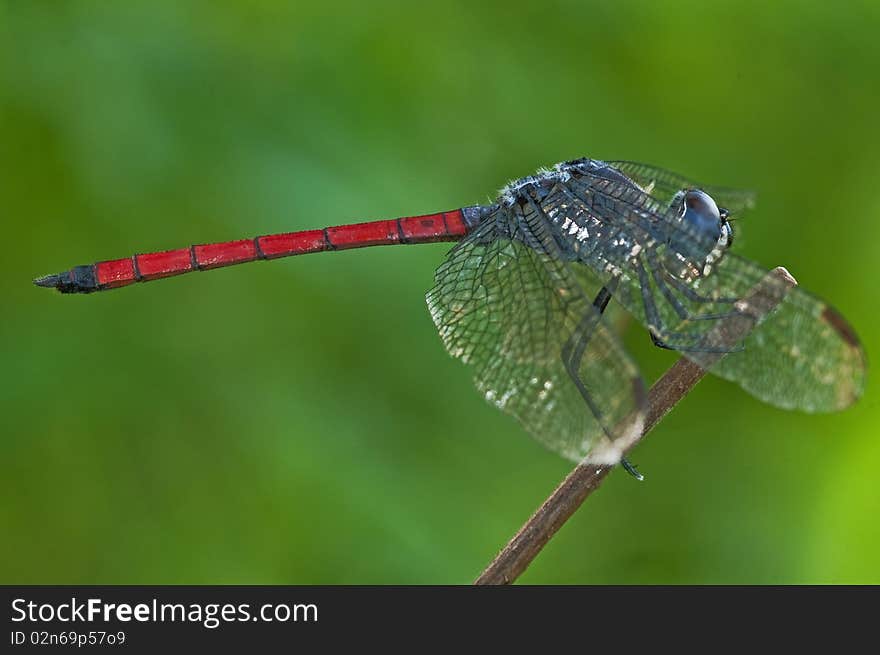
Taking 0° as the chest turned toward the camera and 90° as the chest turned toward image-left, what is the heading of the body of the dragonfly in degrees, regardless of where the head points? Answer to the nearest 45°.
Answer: approximately 270°
